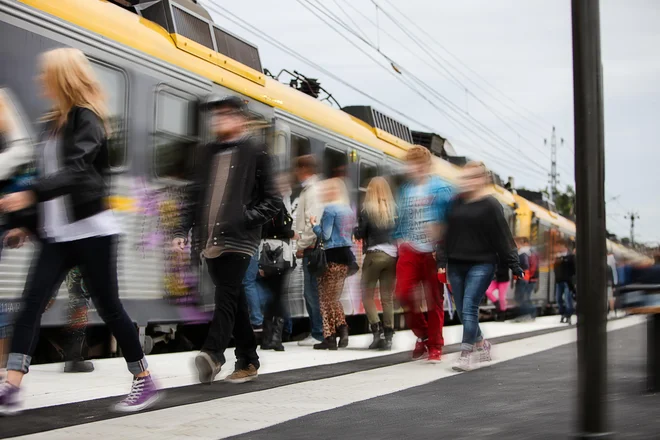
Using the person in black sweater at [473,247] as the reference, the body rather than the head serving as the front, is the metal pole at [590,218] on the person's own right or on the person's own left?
on the person's own left

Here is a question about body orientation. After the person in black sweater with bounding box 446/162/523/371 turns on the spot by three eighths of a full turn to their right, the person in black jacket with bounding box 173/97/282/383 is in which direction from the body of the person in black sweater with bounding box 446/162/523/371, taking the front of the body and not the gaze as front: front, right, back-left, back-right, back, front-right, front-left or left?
back-left

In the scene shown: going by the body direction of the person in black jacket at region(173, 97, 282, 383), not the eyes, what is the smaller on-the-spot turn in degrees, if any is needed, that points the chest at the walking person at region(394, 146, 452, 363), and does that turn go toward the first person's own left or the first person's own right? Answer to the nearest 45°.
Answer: approximately 180°

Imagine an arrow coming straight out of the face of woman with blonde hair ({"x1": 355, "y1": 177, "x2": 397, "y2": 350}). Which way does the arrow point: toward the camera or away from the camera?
away from the camera

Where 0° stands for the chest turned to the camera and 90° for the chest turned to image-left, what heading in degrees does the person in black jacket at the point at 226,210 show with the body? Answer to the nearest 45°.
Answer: approximately 45°

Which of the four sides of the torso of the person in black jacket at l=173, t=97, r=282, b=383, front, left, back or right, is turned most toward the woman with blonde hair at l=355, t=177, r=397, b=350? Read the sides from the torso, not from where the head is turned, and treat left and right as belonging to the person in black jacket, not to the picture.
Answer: back

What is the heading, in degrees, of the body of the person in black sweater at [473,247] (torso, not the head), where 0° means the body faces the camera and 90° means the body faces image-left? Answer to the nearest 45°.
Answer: approximately 45°

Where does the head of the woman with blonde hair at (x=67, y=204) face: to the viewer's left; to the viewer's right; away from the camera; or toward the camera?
to the viewer's left

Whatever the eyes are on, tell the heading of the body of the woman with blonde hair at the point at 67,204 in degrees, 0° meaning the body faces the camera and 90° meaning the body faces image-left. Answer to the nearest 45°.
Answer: approximately 90°
